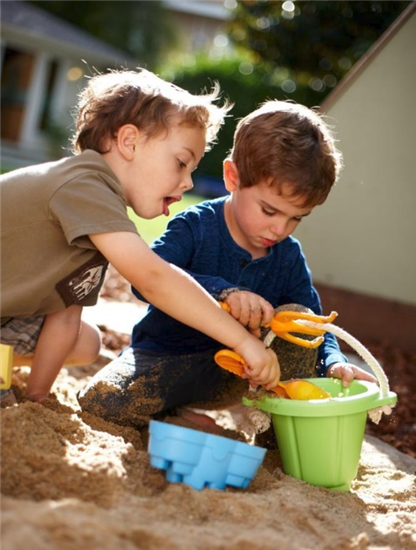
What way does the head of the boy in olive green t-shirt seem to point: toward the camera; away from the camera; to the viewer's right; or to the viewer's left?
to the viewer's right

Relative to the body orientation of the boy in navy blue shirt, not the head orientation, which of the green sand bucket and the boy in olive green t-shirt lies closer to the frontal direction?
the green sand bucket

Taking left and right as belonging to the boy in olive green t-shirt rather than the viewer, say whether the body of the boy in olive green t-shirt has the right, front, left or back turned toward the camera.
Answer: right

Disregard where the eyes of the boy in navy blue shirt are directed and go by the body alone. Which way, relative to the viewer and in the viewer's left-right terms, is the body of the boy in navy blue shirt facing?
facing the viewer and to the right of the viewer

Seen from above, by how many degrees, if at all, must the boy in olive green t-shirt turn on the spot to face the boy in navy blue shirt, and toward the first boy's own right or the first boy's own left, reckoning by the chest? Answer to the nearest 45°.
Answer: approximately 45° to the first boy's own left

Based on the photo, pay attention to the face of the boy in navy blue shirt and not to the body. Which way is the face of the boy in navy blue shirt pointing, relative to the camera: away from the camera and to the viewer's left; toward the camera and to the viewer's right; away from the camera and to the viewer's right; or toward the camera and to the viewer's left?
toward the camera and to the viewer's right

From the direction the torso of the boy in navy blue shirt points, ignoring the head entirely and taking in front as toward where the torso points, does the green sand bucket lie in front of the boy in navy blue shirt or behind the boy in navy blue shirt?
in front

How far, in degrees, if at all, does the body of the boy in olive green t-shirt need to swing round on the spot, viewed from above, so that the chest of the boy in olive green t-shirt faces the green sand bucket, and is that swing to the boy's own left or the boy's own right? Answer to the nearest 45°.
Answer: approximately 45° to the boy's own right

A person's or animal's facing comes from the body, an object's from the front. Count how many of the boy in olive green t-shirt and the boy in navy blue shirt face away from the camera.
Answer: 0
